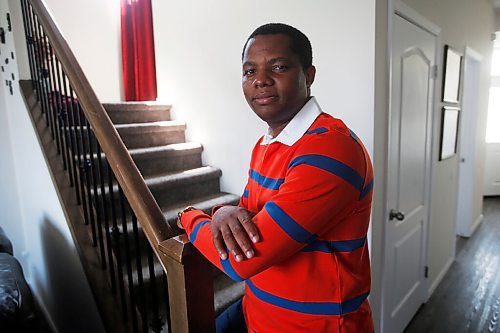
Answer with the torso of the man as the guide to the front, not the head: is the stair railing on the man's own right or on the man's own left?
on the man's own right

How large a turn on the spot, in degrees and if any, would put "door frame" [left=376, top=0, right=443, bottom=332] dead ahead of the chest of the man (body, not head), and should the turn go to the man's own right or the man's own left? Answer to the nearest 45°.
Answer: approximately 180°

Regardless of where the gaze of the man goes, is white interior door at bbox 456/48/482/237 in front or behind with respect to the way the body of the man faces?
behind

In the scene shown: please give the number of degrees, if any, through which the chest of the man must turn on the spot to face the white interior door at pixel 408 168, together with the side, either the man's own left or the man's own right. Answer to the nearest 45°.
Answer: approximately 180°

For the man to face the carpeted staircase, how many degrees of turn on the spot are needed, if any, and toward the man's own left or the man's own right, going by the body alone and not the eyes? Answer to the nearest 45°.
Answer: approximately 90° to the man's own right

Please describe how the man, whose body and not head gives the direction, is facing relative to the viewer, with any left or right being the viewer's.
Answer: facing the viewer and to the left of the viewer
